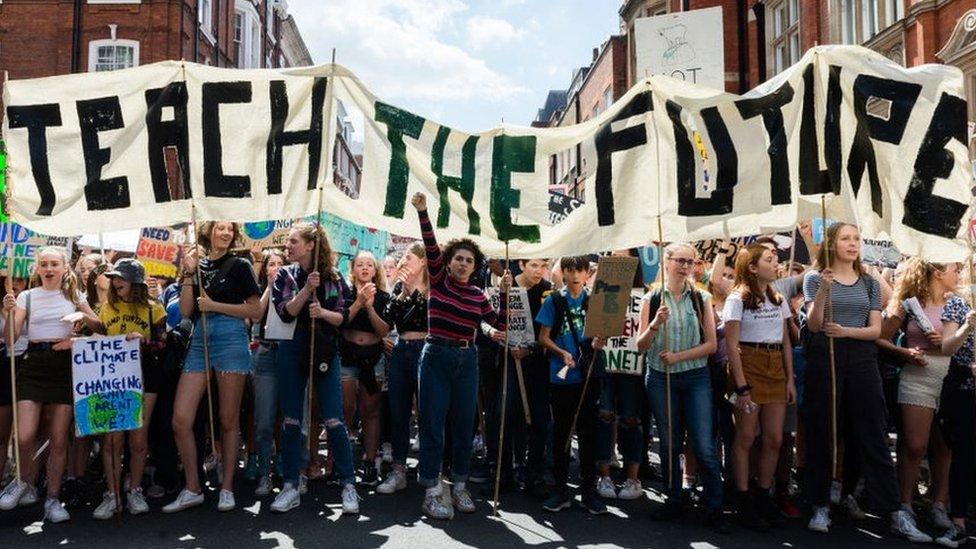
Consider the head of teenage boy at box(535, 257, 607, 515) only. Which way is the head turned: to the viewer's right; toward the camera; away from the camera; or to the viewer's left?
toward the camera

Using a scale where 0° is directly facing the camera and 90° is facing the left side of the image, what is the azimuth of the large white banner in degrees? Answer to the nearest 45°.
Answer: approximately 0°
